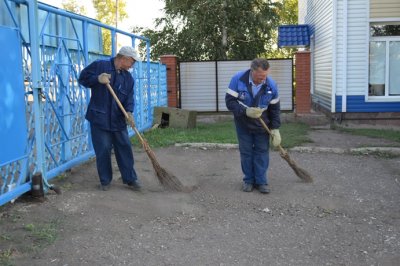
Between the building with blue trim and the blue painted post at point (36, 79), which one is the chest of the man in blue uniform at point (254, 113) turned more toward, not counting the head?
the blue painted post

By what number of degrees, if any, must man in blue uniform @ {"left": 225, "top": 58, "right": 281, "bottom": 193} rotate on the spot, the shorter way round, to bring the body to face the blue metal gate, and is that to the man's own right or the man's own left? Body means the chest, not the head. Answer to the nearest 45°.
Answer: approximately 90° to the man's own right

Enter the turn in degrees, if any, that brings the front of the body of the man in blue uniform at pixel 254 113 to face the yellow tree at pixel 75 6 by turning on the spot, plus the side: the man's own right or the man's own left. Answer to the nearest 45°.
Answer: approximately 180°

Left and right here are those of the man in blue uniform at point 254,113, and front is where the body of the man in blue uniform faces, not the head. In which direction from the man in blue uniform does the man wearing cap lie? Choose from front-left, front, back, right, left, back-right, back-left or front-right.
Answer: right

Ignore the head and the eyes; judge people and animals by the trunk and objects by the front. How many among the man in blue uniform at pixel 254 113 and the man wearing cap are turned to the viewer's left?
0

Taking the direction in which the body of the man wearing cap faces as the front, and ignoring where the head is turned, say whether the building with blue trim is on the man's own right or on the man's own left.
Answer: on the man's own left

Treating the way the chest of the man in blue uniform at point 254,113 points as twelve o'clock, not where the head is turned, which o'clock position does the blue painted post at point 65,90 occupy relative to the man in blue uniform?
The blue painted post is roughly at 3 o'clock from the man in blue uniform.

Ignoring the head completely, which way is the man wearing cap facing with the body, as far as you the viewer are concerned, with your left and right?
facing the viewer and to the right of the viewer

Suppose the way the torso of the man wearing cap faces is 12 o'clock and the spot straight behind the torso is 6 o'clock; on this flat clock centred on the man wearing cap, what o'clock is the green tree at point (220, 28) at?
The green tree is roughly at 8 o'clock from the man wearing cap.

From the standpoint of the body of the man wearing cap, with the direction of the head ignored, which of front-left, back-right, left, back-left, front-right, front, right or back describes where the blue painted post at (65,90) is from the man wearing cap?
back
